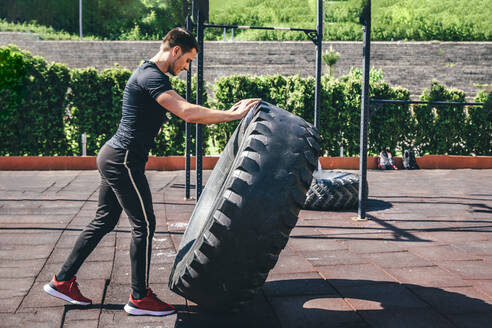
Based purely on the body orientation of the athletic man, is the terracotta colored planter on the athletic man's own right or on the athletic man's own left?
on the athletic man's own left

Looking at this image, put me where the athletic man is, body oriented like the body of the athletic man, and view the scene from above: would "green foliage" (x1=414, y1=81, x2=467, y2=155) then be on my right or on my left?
on my left

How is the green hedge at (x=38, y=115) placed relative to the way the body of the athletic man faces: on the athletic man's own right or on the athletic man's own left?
on the athletic man's own left

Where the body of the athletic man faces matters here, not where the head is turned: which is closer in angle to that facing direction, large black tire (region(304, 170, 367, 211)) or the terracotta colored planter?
the large black tire

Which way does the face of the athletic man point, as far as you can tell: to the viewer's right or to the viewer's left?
to the viewer's right

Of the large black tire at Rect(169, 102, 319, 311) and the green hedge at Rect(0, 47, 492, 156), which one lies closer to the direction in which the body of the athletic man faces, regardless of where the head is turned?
the large black tire

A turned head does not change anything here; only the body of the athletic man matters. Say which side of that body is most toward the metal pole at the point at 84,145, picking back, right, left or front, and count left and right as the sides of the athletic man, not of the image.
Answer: left

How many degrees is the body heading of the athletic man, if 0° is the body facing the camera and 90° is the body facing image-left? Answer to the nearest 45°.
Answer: approximately 270°

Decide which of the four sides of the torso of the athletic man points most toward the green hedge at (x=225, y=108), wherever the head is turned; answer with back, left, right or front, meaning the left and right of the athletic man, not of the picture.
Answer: left

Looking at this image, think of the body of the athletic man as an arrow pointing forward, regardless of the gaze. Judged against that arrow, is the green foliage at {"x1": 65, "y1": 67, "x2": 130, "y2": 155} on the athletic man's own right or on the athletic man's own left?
on the athletic man's own left
